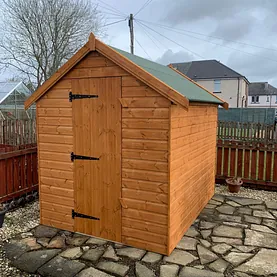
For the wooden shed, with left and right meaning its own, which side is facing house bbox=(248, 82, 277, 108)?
back

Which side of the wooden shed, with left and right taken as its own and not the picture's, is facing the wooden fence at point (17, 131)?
right

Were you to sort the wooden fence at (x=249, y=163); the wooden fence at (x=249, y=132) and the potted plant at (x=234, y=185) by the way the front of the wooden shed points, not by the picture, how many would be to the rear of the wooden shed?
3

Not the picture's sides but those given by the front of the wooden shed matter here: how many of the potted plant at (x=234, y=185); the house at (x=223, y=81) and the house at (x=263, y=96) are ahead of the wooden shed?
0

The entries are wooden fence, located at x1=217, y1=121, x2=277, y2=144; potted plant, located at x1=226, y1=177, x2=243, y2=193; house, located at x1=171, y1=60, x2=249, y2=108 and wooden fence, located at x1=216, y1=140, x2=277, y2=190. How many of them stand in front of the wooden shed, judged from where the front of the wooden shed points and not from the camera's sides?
0

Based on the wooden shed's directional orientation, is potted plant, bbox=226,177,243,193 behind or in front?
behind

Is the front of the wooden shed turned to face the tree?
no

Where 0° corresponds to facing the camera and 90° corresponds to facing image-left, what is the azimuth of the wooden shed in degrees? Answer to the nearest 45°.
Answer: approximately 45°

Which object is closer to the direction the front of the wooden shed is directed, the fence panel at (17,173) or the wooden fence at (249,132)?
the fence panel

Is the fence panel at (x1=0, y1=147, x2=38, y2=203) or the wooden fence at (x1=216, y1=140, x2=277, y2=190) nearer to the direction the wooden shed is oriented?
the fence panel

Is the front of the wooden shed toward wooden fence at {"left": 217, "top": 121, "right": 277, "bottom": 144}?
no

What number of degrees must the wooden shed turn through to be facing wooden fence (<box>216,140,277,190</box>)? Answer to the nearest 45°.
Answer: approximately 180°

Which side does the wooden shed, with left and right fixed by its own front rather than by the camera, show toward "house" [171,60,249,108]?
back

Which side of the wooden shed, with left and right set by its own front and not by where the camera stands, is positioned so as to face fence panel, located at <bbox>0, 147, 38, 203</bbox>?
right
